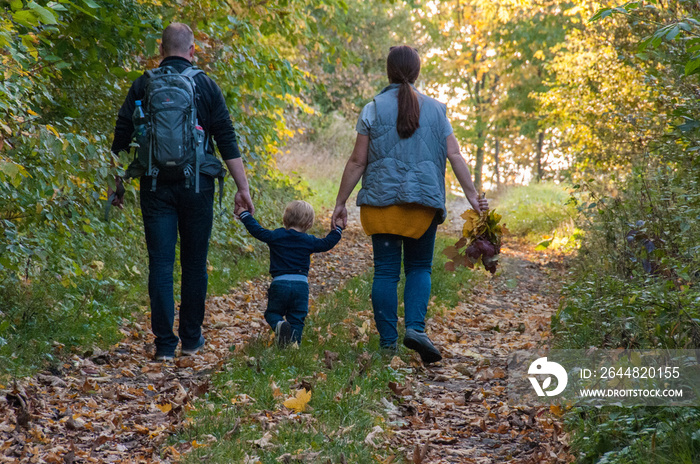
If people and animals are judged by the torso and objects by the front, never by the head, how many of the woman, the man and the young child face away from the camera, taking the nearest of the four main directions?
3

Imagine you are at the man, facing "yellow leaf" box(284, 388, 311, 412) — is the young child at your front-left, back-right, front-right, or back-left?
front-left

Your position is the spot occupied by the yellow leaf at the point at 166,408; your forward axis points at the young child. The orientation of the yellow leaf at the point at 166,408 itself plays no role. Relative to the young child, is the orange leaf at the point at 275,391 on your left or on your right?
right

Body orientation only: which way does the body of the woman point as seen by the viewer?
away from the camera

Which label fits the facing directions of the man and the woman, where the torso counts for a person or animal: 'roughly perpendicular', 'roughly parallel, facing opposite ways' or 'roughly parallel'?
roughly parallel

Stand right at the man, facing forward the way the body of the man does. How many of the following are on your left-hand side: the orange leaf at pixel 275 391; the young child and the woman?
0

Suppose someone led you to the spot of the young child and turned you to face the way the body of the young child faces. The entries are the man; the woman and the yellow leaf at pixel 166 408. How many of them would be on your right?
1

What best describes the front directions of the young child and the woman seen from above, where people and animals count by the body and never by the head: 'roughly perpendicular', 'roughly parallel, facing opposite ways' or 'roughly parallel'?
roughly parallel

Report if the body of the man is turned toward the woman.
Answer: no

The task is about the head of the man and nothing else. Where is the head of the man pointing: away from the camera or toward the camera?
away from the camera

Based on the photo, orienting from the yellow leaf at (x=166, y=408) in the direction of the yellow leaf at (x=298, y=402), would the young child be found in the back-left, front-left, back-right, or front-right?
front-left

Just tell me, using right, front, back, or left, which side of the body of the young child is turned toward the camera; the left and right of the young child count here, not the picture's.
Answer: back

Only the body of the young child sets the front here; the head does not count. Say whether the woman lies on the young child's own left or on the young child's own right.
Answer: on the young child's own right

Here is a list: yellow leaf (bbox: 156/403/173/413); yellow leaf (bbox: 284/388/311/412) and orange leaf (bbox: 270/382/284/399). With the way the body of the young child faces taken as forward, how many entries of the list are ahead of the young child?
0

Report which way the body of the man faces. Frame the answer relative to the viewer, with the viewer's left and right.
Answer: facing away from the viewer

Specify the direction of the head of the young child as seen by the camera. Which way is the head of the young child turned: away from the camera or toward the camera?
away from the camera

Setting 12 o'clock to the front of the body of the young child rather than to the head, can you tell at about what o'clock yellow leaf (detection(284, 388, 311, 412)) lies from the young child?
The yellow leaf is roughly at 6 o'clock from the young child.

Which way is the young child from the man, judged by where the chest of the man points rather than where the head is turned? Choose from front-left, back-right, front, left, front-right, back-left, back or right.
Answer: right

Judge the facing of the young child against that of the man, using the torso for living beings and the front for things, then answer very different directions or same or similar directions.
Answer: same or similar directions

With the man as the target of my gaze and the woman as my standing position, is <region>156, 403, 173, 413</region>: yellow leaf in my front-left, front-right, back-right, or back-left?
front-left
